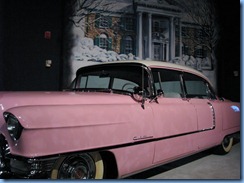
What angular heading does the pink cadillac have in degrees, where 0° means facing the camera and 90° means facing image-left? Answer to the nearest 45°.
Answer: approximately 45°
